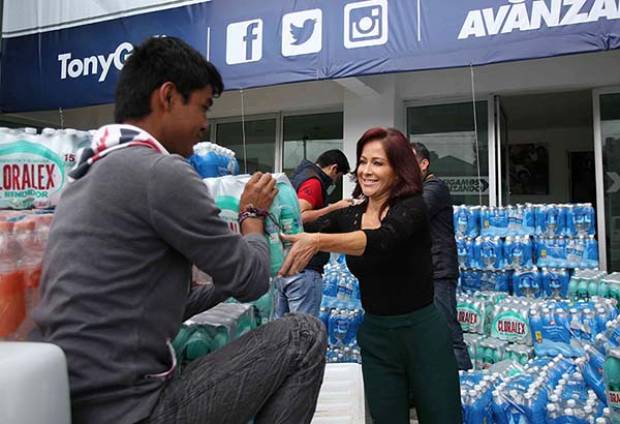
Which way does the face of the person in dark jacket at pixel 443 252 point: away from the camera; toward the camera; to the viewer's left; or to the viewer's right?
to the viewer's left

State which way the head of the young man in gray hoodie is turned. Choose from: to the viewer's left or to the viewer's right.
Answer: to the viewer's right

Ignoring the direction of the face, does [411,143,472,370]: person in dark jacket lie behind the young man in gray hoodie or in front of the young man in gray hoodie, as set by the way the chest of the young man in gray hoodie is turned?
in front

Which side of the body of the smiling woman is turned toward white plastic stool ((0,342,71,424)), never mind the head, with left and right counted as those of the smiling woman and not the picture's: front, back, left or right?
front

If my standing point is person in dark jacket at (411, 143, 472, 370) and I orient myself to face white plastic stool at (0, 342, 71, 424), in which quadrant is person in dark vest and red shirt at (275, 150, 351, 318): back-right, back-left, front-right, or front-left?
front-right

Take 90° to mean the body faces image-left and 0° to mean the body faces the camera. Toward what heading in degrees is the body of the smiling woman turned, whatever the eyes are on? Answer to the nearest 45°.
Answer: approximately 45°

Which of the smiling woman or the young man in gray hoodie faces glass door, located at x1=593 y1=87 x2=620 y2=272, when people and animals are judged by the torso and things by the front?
the young man in gray hoodie

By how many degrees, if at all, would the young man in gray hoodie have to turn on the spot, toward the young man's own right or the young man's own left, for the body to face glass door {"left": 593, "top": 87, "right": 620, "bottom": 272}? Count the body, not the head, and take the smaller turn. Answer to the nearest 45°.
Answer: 0° — they already face it

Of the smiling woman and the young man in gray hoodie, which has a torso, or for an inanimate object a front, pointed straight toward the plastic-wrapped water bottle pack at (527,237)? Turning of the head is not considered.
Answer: the young man in gray hoodie

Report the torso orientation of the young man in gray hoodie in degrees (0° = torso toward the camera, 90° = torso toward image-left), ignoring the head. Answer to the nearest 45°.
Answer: approximately 225°

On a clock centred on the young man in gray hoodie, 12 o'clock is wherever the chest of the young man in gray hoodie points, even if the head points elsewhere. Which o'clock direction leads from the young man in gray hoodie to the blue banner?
The blue banner is roughly at 11 o'clock from the young man in gray hoodie.

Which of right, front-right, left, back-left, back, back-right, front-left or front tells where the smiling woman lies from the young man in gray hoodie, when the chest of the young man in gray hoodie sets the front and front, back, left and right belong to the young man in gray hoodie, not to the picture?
front
